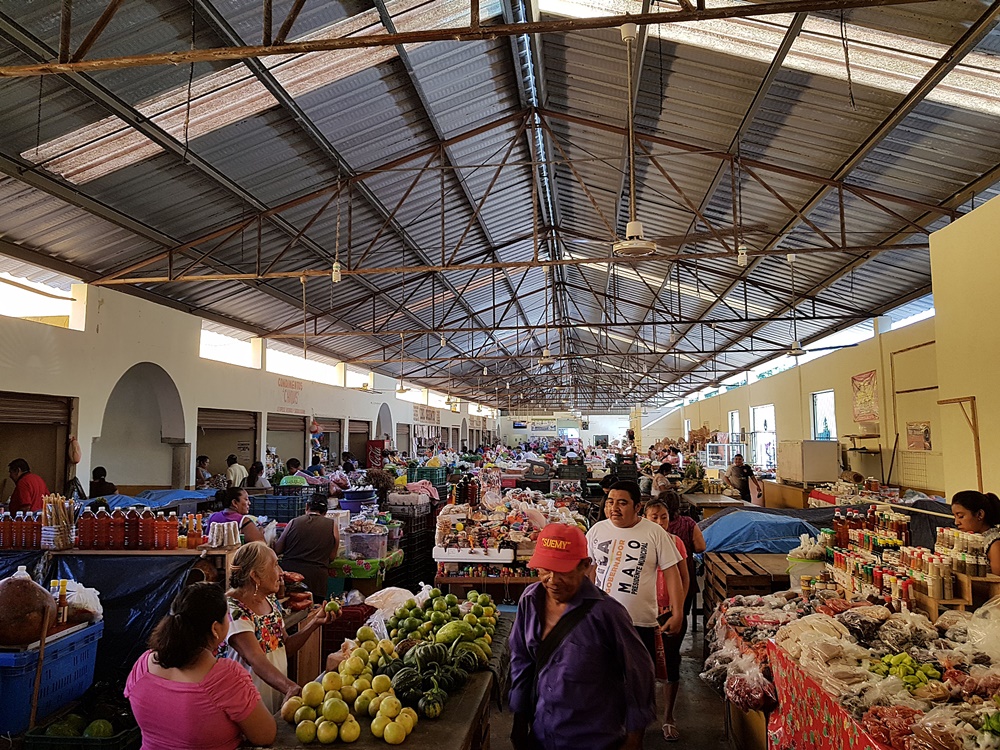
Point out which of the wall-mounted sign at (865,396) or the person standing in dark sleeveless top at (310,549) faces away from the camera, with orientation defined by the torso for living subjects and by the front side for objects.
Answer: the person standing in dark sleeveless top

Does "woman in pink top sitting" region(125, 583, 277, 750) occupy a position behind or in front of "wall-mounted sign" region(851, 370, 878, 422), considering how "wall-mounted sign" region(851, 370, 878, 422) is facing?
in front

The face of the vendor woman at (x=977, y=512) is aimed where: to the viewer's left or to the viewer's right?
to the viewer's left

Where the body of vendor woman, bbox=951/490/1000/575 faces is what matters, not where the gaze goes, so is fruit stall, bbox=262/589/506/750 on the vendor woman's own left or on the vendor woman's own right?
on the vendor woman's own left

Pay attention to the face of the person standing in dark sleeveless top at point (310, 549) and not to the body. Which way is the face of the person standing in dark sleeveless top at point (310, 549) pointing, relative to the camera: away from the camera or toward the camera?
away from the camera

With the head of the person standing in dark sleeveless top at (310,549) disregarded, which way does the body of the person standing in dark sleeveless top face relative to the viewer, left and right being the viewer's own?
facing away from the viewer

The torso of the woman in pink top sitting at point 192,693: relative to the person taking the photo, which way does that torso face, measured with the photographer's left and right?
facing away from the viewer and to the right of the viewer

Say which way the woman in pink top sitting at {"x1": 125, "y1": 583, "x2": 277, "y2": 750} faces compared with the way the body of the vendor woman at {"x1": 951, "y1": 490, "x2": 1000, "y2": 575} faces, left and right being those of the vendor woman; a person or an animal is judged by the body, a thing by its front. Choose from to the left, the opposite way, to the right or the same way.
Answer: to the right

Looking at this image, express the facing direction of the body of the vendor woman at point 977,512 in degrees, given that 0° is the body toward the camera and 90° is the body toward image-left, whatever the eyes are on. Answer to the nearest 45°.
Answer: approximately 90°

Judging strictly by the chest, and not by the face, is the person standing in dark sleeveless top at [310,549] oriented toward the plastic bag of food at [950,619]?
no

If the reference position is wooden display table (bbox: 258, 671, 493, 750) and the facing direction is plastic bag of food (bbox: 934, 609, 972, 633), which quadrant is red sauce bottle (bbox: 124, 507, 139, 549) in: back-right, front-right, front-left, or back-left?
back-left

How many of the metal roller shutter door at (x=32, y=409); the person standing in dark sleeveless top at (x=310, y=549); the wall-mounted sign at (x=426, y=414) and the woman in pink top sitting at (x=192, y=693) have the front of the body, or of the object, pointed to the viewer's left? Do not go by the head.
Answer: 0

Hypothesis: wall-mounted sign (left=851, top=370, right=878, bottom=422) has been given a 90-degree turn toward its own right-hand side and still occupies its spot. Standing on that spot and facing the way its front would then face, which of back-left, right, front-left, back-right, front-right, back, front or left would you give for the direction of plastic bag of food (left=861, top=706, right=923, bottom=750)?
back-left

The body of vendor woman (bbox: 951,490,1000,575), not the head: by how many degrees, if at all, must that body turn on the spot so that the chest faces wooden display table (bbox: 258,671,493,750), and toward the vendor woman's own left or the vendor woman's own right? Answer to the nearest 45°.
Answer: approximately 45° to the vendor woman's own left

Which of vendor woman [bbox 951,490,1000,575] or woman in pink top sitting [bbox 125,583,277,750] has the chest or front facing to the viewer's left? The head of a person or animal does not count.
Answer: the vendor woman

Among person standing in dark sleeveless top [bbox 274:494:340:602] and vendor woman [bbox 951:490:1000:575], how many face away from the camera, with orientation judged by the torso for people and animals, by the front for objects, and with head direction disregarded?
1

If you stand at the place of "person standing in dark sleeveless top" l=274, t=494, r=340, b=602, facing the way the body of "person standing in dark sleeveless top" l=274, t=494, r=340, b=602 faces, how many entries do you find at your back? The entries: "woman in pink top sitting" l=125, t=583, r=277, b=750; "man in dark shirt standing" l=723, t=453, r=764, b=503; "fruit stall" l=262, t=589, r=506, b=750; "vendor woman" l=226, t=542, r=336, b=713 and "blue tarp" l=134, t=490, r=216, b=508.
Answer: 3

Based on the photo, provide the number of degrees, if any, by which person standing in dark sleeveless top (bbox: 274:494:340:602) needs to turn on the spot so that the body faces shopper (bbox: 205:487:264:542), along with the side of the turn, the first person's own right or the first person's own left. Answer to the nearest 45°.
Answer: approximately 45° to the first person's own left

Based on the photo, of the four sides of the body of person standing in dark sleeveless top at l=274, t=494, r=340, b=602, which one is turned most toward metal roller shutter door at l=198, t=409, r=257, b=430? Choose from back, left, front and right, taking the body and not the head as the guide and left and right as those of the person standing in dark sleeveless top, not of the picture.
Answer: front

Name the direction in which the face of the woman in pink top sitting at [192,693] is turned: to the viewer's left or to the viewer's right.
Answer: to the viewer's right

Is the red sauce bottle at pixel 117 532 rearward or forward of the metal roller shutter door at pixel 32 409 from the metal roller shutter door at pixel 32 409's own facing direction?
forward
